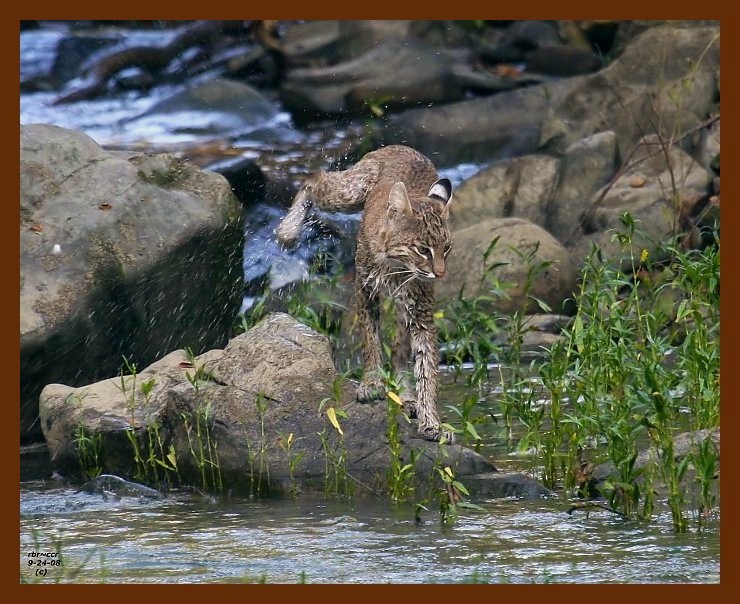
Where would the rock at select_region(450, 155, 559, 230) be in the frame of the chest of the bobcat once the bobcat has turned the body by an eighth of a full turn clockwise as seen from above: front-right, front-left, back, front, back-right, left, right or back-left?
back-right

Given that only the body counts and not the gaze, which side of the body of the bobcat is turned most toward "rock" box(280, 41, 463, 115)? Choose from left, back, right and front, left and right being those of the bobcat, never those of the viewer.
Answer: back

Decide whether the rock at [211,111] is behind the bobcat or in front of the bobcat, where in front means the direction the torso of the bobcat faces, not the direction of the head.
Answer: behind

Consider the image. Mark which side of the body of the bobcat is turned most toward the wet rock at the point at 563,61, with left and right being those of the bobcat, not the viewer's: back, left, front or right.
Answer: back

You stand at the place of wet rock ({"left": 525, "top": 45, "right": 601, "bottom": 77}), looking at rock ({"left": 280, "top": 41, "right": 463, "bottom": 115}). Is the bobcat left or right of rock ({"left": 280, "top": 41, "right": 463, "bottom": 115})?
left

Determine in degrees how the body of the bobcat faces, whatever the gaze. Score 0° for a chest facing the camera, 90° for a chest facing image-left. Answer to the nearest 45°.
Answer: approximately 0°

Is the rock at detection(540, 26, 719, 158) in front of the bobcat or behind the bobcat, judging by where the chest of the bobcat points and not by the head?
behind

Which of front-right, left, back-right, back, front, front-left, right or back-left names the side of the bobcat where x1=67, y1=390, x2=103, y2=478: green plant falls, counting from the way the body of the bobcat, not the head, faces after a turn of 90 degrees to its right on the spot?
front

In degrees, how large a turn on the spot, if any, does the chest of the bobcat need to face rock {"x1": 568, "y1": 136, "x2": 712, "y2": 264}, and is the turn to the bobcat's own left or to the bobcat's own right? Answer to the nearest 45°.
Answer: approximately 135° to the bobcat's own left

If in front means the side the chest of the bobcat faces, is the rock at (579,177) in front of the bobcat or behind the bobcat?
behind

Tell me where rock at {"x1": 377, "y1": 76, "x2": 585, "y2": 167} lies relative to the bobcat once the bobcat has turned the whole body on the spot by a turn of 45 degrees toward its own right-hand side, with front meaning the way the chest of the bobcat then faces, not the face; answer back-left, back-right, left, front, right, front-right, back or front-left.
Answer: back-right
